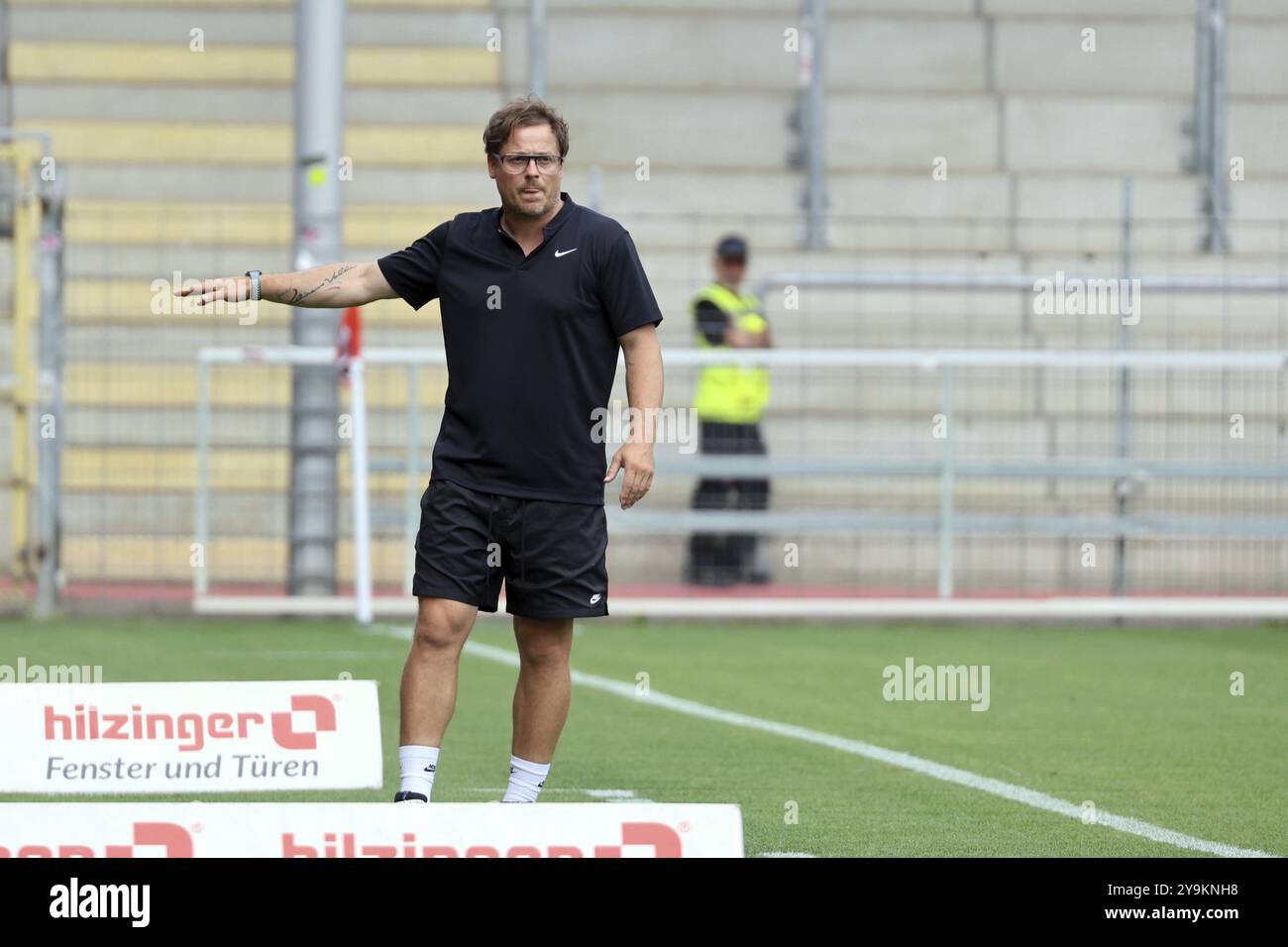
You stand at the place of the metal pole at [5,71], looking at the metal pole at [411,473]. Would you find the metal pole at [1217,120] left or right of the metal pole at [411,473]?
left

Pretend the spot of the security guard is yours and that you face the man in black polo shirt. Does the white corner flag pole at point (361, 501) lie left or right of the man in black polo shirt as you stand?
right

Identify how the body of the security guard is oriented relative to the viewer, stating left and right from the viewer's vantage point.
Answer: facing the viewer and to the right of the viewer

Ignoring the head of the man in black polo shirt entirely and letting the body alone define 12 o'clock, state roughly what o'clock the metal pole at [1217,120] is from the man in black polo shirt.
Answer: The metal pole is roughly at 7 o'clock from the man in black polo shirt.

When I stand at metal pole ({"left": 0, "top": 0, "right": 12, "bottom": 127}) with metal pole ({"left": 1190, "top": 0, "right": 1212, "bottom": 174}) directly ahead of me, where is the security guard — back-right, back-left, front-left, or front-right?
front-right

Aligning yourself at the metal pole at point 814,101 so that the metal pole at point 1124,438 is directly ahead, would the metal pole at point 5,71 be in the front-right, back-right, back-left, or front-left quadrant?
back-right

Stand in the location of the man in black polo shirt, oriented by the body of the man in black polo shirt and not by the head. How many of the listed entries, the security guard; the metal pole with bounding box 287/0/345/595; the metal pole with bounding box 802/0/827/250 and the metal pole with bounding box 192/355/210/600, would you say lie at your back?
4

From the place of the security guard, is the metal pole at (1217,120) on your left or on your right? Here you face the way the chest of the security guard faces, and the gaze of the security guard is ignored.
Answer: on your left

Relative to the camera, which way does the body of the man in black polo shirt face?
toward the camera

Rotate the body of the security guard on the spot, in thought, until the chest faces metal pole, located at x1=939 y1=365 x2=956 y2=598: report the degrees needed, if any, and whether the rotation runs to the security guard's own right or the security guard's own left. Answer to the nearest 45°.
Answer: approximately 45° to the security guard's own left

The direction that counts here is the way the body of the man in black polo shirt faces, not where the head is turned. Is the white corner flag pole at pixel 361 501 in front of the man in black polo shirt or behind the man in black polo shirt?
behind

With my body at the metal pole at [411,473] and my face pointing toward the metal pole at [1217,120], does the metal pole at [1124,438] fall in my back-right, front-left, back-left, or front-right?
front-right

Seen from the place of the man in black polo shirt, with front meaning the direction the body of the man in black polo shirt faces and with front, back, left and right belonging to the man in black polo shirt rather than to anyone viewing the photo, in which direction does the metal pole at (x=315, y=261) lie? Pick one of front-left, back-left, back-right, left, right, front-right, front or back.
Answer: back

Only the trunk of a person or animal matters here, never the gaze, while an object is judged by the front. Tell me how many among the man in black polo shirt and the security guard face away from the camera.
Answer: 0

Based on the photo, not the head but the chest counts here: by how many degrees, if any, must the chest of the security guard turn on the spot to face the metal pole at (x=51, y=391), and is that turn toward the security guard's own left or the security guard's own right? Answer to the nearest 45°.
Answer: approximately 135° to the security guard's own right

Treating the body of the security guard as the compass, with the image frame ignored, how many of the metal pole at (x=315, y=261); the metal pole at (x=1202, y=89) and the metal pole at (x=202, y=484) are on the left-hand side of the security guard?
1
